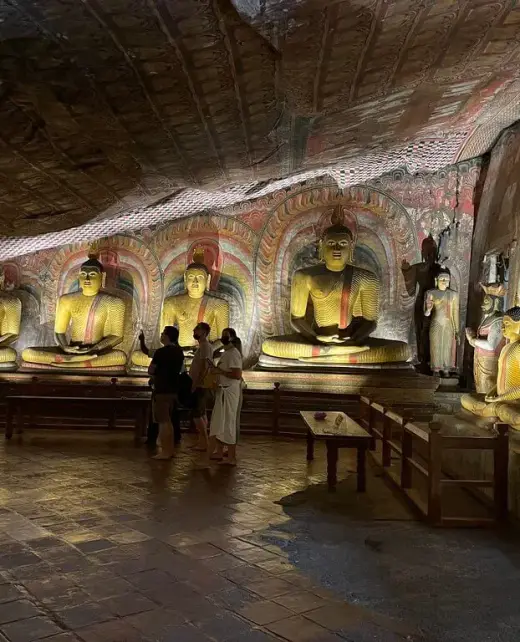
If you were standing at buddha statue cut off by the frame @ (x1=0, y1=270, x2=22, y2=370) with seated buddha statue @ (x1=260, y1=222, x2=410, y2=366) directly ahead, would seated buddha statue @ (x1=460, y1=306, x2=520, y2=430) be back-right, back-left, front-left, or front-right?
front-right

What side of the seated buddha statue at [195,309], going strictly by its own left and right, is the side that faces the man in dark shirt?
front

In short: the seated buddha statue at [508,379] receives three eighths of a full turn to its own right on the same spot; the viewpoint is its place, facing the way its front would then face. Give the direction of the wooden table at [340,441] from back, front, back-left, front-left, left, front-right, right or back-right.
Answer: back-left

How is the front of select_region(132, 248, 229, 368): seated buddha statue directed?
toward the camera

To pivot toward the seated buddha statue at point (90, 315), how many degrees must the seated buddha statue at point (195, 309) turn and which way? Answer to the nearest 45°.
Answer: approximately 90° to its right

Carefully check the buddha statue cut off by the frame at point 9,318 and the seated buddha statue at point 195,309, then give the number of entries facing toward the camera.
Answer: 2

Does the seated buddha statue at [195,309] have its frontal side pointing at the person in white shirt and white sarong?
yes

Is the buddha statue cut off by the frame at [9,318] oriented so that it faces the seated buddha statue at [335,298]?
no

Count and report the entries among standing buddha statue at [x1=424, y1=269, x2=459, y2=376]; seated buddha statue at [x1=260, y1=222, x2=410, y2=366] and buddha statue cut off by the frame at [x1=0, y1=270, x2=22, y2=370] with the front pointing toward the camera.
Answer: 3

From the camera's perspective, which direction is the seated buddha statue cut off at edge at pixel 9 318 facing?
toward the camera

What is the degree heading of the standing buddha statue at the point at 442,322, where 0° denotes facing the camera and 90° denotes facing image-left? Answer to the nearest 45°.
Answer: approximately 0°

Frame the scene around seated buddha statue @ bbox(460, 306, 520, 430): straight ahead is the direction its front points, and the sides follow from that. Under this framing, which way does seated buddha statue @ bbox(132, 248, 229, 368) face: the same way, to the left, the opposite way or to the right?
to the left

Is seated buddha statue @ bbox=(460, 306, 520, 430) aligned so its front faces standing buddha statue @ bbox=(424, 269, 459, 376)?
no

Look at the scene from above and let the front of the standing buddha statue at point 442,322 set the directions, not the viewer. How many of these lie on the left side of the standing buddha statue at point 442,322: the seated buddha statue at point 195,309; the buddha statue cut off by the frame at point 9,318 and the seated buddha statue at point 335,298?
0

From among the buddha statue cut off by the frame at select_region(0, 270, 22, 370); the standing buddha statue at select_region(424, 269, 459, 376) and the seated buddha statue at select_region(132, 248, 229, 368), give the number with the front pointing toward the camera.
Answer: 3

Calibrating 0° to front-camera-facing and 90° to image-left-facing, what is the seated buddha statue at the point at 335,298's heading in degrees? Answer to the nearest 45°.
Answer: approximately 0°

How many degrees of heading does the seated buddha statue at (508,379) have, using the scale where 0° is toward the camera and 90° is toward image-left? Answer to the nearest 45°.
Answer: approximately 45°

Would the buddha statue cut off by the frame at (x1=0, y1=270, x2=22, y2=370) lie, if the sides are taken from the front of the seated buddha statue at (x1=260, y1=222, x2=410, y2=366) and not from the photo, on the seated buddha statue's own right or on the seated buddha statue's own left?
on the seated buddha statue's own right

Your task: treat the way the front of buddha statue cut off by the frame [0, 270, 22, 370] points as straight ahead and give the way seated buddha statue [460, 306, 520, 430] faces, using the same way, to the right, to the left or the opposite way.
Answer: to the right
